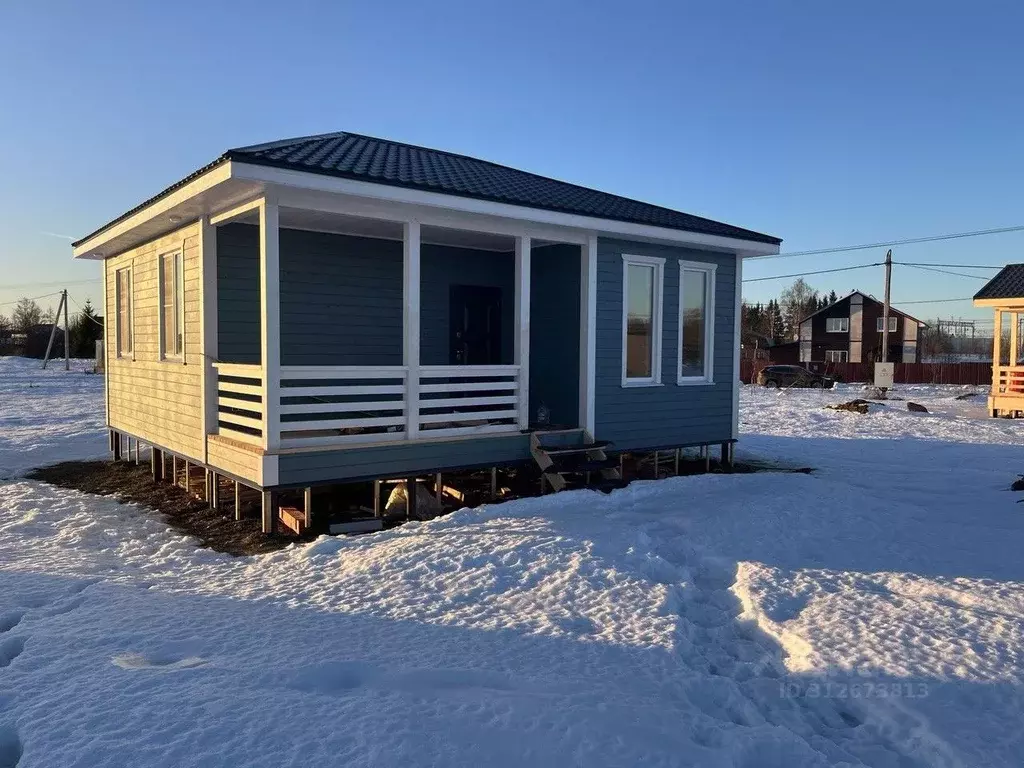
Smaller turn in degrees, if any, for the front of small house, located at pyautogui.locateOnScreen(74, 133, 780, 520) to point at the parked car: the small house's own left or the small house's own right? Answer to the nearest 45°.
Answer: approximately 90° to the small house's own left

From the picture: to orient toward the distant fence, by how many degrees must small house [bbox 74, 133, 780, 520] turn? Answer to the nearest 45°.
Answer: approximately 90° to its left

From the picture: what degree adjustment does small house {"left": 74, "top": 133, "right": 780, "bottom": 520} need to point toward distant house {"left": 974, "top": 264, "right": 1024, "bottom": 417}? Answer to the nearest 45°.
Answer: approximately 90° to its left

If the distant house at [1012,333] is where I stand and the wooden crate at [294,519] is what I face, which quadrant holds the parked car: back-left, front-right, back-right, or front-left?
back-right

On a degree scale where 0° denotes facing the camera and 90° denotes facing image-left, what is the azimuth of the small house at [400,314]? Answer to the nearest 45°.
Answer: approximately 315°
